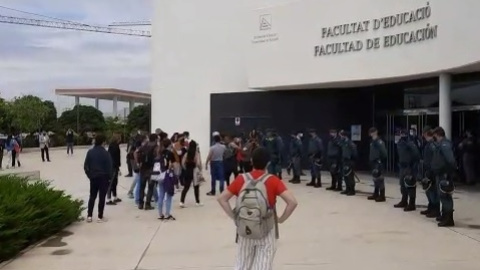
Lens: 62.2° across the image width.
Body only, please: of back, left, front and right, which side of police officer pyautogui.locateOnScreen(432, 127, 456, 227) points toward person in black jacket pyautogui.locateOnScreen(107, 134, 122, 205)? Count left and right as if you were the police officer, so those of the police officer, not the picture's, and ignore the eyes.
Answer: front

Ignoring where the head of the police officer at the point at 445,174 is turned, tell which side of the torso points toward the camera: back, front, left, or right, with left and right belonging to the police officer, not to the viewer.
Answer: left

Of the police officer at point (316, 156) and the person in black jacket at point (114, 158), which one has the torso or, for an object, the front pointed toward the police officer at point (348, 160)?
the person in black jacket

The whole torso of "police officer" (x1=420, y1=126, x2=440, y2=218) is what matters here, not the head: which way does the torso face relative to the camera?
to the viewer's left

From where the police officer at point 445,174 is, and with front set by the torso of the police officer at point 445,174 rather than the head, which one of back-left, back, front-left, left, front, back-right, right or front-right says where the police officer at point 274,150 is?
front-right

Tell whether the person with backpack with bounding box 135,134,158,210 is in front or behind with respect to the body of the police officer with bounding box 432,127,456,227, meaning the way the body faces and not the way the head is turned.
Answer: in front

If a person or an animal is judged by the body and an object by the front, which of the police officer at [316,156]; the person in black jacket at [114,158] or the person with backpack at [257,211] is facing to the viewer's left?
the police officer

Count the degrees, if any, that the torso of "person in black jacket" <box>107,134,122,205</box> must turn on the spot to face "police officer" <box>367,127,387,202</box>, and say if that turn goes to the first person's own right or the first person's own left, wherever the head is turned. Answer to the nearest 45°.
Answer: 0° — they already face them

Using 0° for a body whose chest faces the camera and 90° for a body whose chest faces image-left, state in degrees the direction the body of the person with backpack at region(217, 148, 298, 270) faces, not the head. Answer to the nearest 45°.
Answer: approximately 180°

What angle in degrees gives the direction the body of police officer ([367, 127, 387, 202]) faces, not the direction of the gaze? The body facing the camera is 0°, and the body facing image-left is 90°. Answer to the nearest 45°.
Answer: approximately 90°

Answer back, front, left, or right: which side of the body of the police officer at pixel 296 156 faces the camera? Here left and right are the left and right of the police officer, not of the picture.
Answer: left

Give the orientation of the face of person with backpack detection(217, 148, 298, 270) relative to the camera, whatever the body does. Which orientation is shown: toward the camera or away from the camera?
away from the camera

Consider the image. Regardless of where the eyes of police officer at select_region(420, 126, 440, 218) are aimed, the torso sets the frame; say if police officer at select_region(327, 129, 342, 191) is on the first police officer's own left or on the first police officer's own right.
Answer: on the first police officer's own right

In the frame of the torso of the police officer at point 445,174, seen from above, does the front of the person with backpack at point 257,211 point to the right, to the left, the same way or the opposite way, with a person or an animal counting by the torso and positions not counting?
to the right
